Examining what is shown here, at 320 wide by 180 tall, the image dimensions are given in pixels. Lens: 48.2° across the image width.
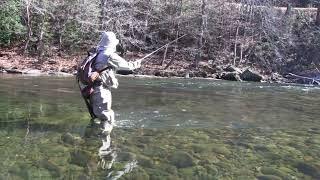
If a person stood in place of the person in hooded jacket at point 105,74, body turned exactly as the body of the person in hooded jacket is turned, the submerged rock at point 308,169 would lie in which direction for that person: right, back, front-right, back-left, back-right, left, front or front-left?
front-right

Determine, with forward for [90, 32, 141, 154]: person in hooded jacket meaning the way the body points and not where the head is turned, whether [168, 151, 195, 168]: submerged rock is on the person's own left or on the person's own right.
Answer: on the person's own right

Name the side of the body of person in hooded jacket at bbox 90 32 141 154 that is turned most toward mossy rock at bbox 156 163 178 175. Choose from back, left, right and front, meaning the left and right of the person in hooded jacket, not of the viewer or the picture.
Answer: right

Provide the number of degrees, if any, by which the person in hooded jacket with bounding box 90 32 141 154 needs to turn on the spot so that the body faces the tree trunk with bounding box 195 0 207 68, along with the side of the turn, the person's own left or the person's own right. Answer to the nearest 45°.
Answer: approximately 90° to the person's own left

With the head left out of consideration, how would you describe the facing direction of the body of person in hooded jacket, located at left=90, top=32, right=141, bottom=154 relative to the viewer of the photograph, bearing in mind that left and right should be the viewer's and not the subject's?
facing to the right of the viewer

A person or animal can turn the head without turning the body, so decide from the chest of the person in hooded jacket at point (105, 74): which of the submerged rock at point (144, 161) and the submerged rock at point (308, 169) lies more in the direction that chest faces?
the submerged rock at point (308, 169)

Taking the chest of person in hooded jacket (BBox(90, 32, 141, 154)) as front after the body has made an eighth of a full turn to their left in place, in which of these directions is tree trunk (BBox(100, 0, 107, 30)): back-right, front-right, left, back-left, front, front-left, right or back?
front-left

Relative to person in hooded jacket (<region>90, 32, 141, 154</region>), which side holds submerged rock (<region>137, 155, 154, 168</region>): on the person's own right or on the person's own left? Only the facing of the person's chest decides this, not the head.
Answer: on the person's own right

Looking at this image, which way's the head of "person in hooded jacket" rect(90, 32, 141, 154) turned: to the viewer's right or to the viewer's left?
to the viewer's right

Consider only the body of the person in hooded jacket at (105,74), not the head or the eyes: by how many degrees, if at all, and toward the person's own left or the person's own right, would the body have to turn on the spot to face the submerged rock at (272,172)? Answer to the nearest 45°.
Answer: approximately 45° to the person's own right

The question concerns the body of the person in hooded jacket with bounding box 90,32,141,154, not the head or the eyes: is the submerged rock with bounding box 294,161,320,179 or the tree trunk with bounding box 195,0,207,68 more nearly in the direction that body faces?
the submerged rock
